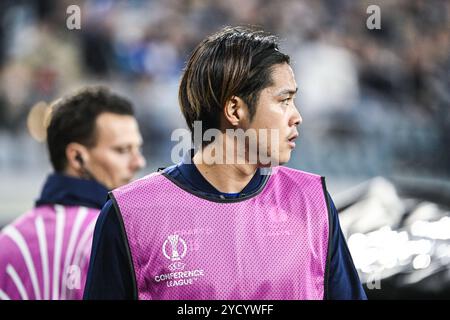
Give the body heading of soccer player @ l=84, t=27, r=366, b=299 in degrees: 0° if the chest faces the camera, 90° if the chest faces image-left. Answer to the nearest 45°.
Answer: approximately 0°

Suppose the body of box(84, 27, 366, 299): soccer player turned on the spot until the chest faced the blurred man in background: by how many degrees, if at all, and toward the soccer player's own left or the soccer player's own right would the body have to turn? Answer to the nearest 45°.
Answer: approximately 135° to the soccer player's own right

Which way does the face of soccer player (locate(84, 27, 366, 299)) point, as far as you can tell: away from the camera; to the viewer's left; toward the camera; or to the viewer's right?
to the viewer's right

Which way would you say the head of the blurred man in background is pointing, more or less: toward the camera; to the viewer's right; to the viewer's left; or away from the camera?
to the viewer's right
